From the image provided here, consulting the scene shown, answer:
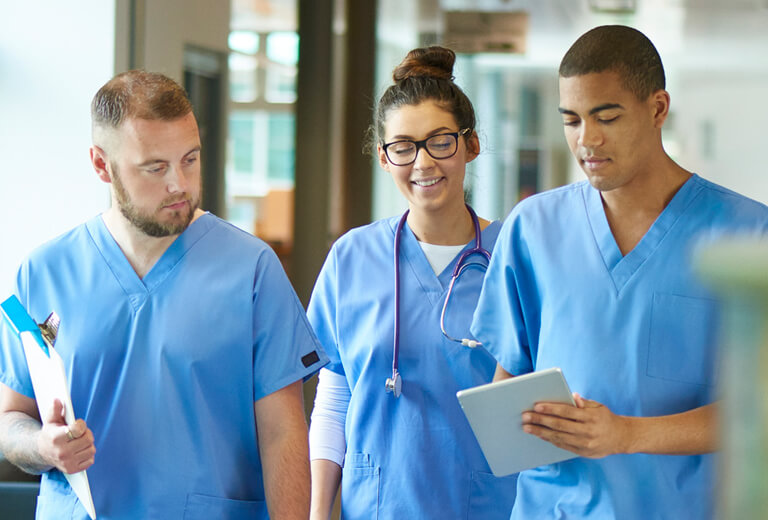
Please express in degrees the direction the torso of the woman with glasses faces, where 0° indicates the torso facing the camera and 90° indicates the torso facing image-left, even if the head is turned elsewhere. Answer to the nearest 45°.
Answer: approximately 0°

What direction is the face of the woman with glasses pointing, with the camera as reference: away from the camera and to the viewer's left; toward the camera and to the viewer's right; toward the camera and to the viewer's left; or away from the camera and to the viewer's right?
toward the camera and to the viewer's right
